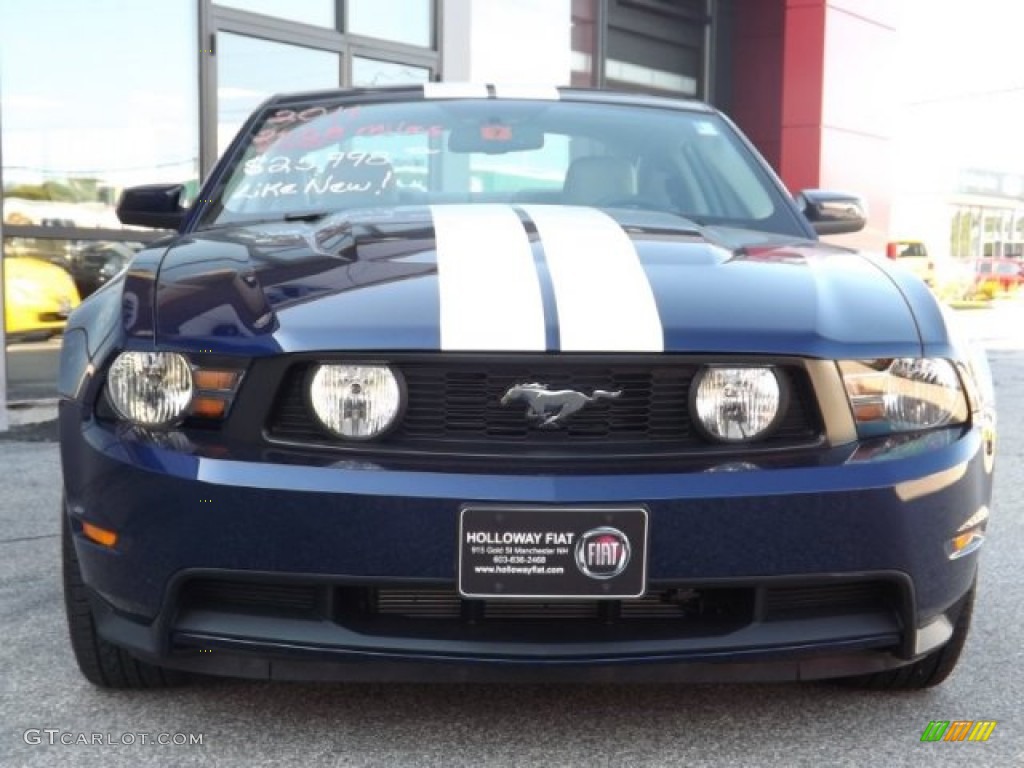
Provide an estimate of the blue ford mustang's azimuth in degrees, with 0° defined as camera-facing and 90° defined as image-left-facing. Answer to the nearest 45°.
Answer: approximately 0°

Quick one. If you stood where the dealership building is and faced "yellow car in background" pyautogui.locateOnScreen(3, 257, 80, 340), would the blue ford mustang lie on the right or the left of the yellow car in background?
left

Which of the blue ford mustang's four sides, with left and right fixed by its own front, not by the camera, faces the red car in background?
back

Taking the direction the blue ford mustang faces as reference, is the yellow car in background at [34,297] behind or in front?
behind

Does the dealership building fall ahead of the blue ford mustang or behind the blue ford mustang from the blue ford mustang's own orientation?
behind
